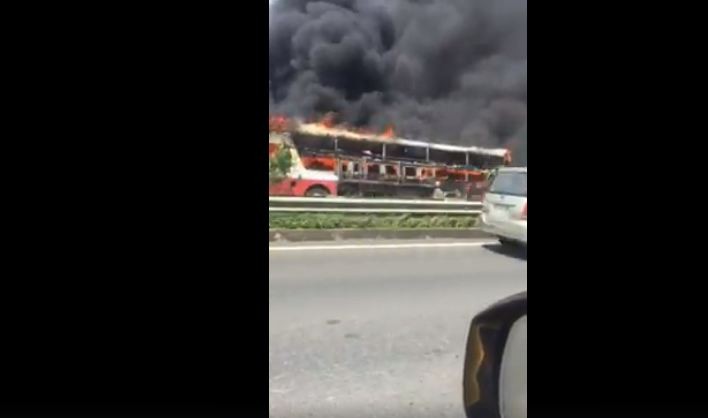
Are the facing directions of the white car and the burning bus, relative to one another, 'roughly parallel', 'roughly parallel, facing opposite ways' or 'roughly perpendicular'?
roughly parallel, facing opposite ways

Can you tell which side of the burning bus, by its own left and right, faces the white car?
left

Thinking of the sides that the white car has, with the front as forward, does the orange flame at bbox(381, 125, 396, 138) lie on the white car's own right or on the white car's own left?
on the white car's own left

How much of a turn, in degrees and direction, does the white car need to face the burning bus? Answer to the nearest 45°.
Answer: approximately 90° to its left

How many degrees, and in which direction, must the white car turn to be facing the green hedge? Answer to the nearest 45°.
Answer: approximately 90° to its left

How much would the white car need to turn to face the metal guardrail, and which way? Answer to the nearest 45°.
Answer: approximately 90° to its left

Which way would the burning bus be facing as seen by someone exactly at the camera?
facing the viewer and to the left of the viewer

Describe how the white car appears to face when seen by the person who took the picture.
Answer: facing away from the viewer and to the right of the viewer
